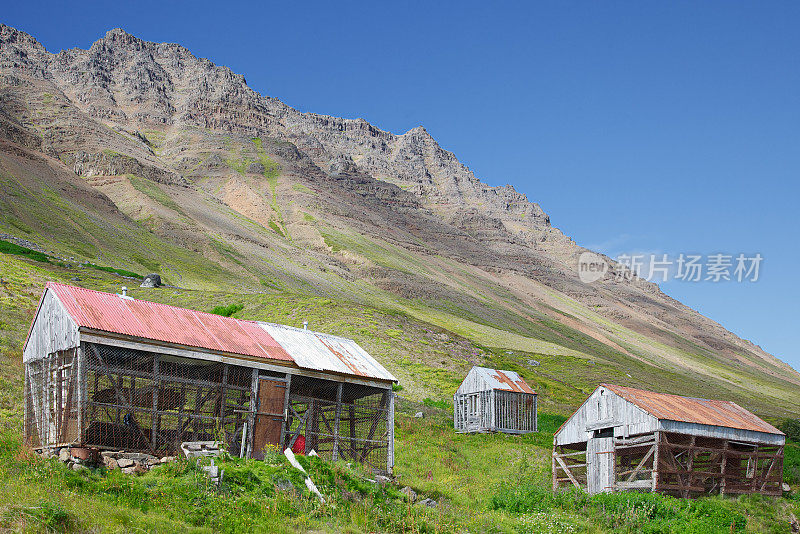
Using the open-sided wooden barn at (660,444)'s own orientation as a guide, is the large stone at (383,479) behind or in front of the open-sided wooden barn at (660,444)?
in front

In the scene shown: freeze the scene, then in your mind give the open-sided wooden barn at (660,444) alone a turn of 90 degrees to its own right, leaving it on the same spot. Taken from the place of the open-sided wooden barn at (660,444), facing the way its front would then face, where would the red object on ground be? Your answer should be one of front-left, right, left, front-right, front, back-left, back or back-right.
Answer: left

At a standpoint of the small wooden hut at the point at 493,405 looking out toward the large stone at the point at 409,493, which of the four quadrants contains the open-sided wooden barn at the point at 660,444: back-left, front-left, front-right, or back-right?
front-left

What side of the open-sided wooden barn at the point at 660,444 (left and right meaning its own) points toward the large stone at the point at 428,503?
front

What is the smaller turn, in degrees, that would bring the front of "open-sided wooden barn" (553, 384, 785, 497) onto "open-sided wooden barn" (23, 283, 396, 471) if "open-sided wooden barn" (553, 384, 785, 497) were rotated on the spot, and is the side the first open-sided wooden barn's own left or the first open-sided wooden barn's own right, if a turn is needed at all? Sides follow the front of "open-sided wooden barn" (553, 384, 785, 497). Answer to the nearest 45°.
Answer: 0° — it already faces it

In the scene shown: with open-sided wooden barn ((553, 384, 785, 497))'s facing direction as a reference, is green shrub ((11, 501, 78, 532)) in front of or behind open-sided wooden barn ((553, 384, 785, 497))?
in front

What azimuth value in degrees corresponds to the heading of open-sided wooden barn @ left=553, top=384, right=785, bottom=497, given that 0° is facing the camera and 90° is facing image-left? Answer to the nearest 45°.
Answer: approximately 45°

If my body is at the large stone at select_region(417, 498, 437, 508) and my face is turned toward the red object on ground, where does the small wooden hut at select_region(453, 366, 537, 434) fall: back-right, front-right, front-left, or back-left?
front-right

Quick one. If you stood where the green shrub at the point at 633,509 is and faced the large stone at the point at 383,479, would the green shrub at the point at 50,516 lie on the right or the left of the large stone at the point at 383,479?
left

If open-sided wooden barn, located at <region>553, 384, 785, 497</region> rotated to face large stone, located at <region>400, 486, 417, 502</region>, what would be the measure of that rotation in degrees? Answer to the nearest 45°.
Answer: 0° — it already faces it

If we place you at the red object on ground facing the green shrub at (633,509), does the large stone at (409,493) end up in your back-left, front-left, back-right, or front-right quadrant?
front-right

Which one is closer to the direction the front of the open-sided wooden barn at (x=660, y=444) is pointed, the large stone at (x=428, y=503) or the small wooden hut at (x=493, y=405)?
the large stone

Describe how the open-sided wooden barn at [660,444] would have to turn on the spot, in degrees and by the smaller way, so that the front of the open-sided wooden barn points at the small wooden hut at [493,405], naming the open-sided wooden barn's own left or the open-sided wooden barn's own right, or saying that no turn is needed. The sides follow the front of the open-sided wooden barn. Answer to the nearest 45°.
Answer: approximately 90° to the open-sided wooden barn's own right
